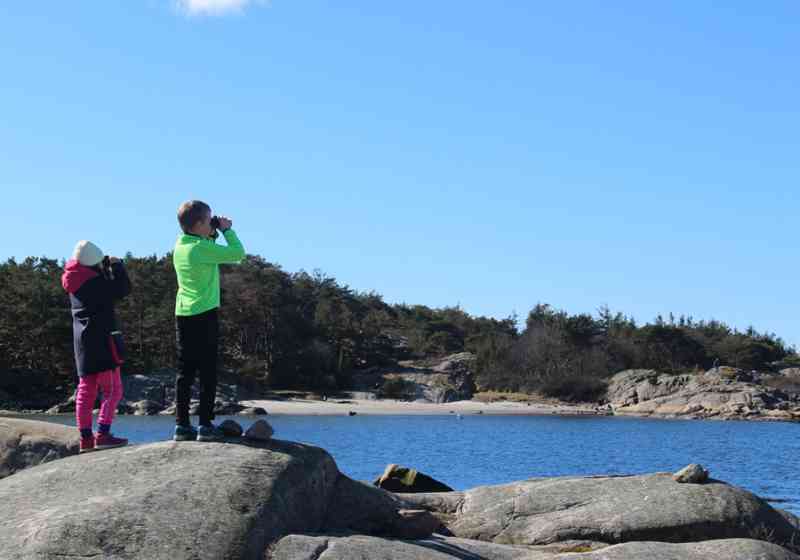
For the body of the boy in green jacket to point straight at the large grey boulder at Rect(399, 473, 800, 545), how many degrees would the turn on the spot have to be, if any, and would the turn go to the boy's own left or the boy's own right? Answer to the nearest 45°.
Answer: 0° — they already face it

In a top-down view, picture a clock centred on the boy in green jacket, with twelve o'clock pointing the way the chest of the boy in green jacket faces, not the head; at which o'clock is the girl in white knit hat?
The girl in white knit hat is roughly at 7 o'clock from the boy in green jacket.

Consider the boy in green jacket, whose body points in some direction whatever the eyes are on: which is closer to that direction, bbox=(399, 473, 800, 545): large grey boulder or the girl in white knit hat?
the large grey boulder

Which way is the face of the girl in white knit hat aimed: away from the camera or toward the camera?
away from the camera

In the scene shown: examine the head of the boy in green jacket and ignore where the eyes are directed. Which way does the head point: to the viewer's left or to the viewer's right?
to the viewer's right

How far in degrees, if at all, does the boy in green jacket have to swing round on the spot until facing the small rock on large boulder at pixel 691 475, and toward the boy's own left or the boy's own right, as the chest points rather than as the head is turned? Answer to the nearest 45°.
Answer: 0° — they already face it

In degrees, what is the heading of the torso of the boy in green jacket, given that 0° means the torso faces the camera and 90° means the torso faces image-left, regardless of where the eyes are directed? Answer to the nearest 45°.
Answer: approximately 270°
